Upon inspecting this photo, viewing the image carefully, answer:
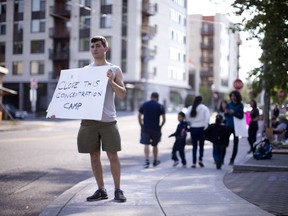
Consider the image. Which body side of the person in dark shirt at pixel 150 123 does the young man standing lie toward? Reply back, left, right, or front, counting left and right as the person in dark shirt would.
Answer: back

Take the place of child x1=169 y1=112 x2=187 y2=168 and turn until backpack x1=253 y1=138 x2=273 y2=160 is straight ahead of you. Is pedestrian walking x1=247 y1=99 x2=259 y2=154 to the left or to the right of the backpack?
left

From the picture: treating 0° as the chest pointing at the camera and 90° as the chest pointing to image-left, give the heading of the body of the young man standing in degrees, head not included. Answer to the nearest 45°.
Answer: approximately 45°

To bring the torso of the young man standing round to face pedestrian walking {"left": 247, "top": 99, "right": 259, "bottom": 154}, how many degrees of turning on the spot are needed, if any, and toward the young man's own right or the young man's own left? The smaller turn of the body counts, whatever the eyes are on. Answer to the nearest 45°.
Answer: approximately 180°

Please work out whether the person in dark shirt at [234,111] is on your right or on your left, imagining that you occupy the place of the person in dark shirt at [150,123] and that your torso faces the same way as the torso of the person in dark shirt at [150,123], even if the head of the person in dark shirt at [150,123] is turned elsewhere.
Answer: on your right

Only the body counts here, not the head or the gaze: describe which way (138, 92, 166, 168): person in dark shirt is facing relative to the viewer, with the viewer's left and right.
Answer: facing away from the viewer

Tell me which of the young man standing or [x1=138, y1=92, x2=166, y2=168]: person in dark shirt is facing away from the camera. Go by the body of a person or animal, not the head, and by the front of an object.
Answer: the person in dark shirt

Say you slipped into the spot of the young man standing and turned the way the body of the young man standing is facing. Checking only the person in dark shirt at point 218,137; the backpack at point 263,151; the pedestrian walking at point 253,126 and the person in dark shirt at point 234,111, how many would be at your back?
4

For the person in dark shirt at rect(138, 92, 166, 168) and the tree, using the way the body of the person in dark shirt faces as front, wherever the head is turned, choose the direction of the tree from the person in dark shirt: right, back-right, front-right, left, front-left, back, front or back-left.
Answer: right

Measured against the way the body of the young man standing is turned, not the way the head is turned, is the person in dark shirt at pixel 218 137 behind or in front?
behind

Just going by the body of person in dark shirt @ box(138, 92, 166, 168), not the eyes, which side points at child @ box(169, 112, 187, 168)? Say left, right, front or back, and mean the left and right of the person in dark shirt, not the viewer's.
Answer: right

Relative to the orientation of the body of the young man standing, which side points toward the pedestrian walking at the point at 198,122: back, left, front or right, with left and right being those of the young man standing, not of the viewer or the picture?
back
